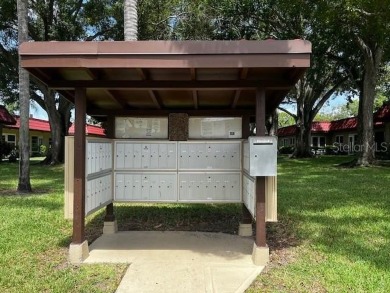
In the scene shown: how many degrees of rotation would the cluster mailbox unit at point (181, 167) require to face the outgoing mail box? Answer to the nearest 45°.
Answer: approximately 45° to its left

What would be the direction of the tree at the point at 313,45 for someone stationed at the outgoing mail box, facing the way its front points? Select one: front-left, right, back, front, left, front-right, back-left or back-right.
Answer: back

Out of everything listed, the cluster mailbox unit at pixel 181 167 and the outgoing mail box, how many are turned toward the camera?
2

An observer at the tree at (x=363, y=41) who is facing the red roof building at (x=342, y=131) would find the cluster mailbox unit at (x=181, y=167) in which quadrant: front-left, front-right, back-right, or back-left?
back-left

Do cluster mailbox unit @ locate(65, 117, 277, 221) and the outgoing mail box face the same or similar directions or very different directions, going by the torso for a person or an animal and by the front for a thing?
same or similar directions

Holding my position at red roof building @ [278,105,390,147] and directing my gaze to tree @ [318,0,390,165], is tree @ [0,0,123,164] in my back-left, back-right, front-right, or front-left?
front-right

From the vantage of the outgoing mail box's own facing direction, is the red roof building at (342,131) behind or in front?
behind

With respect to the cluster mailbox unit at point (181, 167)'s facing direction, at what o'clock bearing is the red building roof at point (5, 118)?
The red building roof is roughly at 5 o'clock from the cluster mailbox unit.

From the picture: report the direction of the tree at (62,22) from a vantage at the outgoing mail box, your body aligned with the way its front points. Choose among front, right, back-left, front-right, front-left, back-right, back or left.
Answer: back-right

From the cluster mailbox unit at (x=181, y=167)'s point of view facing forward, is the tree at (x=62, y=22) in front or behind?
behind

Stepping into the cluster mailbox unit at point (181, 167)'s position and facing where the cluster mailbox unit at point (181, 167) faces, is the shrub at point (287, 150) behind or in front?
behind

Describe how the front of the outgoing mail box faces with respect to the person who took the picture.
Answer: facing the viewer
